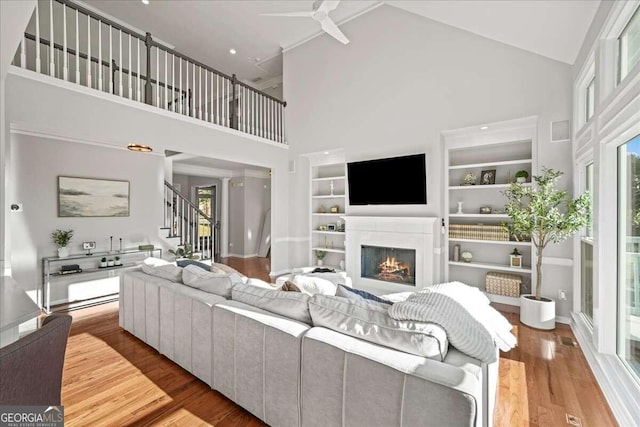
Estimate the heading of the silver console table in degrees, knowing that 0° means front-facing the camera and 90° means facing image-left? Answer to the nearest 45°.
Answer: approximately 315°

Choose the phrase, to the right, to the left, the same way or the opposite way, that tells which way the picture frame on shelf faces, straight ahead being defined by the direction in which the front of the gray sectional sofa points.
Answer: the opposite way

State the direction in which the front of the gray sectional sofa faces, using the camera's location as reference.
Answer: facing away from the viewer and to the right of the viewer

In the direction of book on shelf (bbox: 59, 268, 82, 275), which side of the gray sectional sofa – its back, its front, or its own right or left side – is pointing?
left

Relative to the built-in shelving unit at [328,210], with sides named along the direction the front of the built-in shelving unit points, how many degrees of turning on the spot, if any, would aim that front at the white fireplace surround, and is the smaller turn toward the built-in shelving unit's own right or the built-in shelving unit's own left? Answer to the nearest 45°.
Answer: approximately 90° to the built-in shelving unit's own left

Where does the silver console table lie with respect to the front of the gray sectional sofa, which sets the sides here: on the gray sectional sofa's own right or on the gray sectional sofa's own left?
on the gray sectional sofa's own left

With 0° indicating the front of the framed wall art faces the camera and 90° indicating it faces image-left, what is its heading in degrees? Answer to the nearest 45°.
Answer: approximately 315°

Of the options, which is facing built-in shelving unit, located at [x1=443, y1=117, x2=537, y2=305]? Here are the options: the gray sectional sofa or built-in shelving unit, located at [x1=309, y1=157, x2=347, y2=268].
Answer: the gray sectional sofa

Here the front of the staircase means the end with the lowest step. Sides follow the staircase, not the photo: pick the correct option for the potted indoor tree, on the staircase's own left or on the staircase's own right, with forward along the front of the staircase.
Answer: on the staircase's own right

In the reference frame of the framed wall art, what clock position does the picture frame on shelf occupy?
The picture frame on shelf is roughly at 12 o'clock from the framed wall art.
